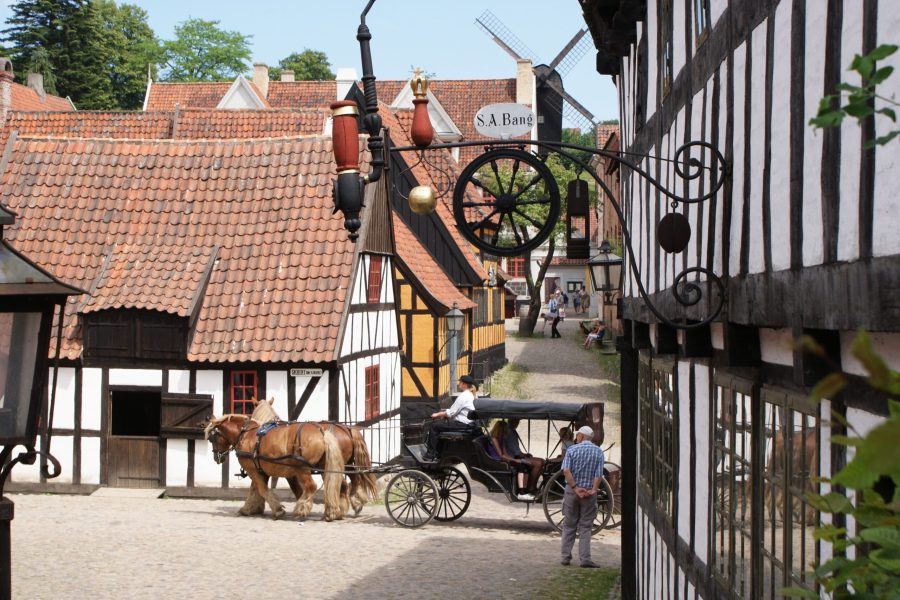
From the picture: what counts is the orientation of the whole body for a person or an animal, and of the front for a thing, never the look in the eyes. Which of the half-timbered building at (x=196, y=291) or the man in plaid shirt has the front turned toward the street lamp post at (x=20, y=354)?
the half-timbered building

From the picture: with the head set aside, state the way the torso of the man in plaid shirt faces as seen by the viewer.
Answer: away from the camera

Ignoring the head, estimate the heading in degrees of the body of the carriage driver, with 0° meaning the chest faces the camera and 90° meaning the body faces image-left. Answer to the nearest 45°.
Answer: approximately 90°

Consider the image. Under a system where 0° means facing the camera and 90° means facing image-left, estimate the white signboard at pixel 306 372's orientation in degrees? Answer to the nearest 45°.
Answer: approximately 0°

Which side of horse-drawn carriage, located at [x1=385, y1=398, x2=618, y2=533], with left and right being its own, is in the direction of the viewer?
left

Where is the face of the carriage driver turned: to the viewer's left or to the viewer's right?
to the viewer's left

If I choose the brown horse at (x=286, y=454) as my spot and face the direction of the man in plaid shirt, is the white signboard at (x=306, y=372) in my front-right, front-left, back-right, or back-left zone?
back-left

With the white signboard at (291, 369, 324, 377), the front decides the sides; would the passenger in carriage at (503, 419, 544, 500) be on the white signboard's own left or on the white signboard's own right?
on the white signboard's own left

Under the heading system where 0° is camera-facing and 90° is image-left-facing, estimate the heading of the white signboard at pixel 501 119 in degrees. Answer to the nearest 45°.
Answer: approximately 0°
